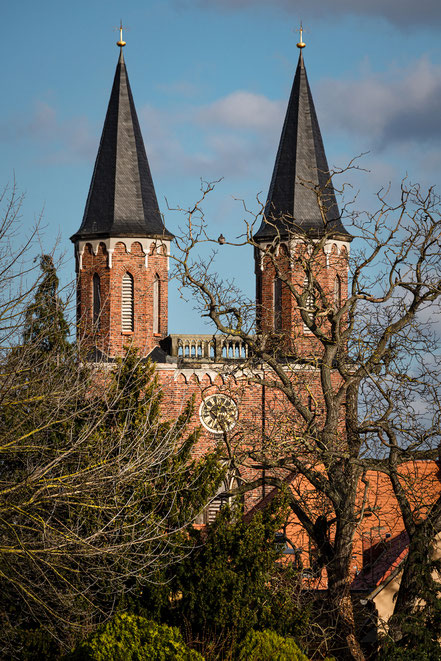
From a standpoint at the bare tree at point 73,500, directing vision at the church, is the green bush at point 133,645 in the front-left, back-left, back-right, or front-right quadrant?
back-right

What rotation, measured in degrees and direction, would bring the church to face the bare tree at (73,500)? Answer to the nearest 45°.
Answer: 0° — it already faces it

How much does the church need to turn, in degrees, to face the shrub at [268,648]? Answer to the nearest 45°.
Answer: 0° — it already faces it

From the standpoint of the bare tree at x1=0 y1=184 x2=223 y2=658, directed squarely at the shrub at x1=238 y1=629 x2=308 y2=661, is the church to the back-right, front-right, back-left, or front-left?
back-left

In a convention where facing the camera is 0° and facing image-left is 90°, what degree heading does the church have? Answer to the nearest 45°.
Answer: approximately 0°

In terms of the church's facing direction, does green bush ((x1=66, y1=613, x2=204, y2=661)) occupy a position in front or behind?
in front

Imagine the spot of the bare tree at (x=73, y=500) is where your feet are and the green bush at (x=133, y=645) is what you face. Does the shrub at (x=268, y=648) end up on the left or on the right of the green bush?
left
